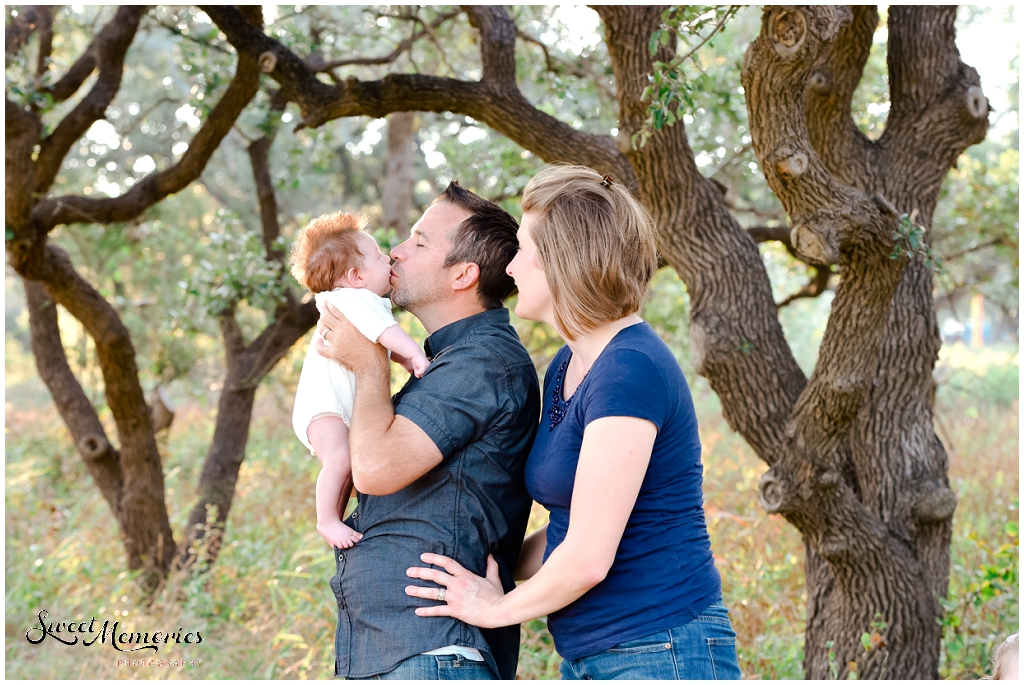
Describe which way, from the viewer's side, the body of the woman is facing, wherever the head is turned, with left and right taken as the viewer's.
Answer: facing to the left of the viewer

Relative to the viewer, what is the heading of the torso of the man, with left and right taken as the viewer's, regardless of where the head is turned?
facing to the left of the viewer

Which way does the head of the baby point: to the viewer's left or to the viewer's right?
to the viewer's right

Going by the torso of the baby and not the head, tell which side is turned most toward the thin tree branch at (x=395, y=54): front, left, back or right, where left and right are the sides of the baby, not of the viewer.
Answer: left

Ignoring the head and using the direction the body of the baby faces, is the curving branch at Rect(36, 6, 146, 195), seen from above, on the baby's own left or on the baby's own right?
on the baby's own left

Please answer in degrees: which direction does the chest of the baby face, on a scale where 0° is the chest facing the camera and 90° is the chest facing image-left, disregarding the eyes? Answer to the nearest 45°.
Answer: approximately 270°

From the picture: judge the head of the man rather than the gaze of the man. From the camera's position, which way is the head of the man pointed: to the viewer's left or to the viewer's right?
to the viewer's left

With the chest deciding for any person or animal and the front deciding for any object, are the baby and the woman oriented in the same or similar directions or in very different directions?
very different directions

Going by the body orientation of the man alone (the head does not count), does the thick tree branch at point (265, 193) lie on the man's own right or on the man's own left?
on the man's own right
